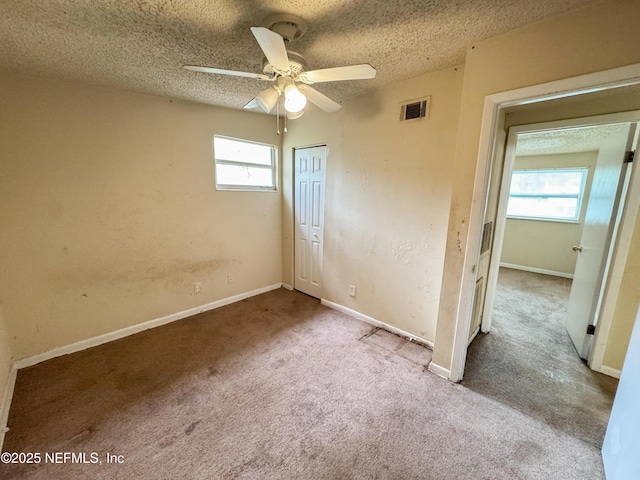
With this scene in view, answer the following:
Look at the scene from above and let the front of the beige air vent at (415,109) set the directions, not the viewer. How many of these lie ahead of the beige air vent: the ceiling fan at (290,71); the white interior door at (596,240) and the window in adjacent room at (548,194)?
1

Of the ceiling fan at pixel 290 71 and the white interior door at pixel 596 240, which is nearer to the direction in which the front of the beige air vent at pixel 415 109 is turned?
the ceiling fan

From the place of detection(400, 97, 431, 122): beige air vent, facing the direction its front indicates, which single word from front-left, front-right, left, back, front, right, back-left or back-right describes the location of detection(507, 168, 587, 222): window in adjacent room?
back

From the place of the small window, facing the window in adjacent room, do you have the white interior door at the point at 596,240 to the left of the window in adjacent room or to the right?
right

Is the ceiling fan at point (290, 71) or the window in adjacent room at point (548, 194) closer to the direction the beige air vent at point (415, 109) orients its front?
the ceiling fan

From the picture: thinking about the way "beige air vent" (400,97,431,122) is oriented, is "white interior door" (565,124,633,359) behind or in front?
behind

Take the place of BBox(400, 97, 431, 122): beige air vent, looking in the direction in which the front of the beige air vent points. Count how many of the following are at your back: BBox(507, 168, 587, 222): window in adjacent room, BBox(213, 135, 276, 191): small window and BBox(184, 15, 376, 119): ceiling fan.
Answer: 1

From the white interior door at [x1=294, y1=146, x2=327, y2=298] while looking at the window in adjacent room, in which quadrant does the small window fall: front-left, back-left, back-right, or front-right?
back-left

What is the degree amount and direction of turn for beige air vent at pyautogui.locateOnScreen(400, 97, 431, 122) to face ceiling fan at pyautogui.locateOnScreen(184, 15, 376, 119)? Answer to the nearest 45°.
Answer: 0° — it already faces it

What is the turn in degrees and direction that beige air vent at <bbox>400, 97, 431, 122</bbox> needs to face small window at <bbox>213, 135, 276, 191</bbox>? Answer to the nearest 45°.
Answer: approximately 45° to its right

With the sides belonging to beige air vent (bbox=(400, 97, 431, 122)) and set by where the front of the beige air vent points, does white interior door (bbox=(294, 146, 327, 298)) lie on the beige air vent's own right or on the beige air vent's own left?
on the beige air vent's own right

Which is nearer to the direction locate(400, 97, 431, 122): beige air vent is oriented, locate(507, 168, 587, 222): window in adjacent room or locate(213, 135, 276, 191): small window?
the small window

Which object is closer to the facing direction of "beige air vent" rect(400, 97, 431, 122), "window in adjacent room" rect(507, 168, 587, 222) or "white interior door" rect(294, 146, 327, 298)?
the white interior door

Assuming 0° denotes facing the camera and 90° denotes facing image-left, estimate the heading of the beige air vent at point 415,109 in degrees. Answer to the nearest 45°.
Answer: approximately 45°
